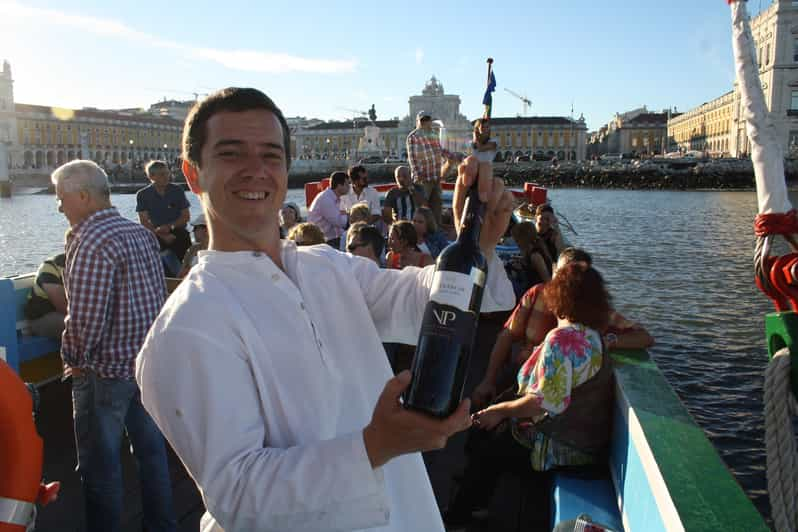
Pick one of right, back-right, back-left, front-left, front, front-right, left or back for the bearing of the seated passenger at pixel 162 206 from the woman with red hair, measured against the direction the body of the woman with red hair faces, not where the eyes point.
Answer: front

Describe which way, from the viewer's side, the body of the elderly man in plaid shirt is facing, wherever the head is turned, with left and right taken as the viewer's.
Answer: facing away from the viewer and to the left of the viewer

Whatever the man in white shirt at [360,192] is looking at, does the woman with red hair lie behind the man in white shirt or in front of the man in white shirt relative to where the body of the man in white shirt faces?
in front

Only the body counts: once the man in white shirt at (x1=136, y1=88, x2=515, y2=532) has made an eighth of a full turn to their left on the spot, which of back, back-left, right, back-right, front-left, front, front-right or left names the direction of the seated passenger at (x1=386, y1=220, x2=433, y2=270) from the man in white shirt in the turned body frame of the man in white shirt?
left

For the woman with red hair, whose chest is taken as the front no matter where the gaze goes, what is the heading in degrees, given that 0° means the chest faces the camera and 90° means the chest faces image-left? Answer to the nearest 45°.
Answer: approximately 135°

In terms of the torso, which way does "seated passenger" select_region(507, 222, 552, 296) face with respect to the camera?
to the viewer's left

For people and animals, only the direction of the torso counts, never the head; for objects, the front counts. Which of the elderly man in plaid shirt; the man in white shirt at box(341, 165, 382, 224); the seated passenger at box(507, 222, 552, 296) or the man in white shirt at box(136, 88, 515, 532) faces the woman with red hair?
the man in white shirt at box(341, 165, 382, 224)

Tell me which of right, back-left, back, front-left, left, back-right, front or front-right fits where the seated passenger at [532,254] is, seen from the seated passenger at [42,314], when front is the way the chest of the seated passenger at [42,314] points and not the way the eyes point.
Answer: front
